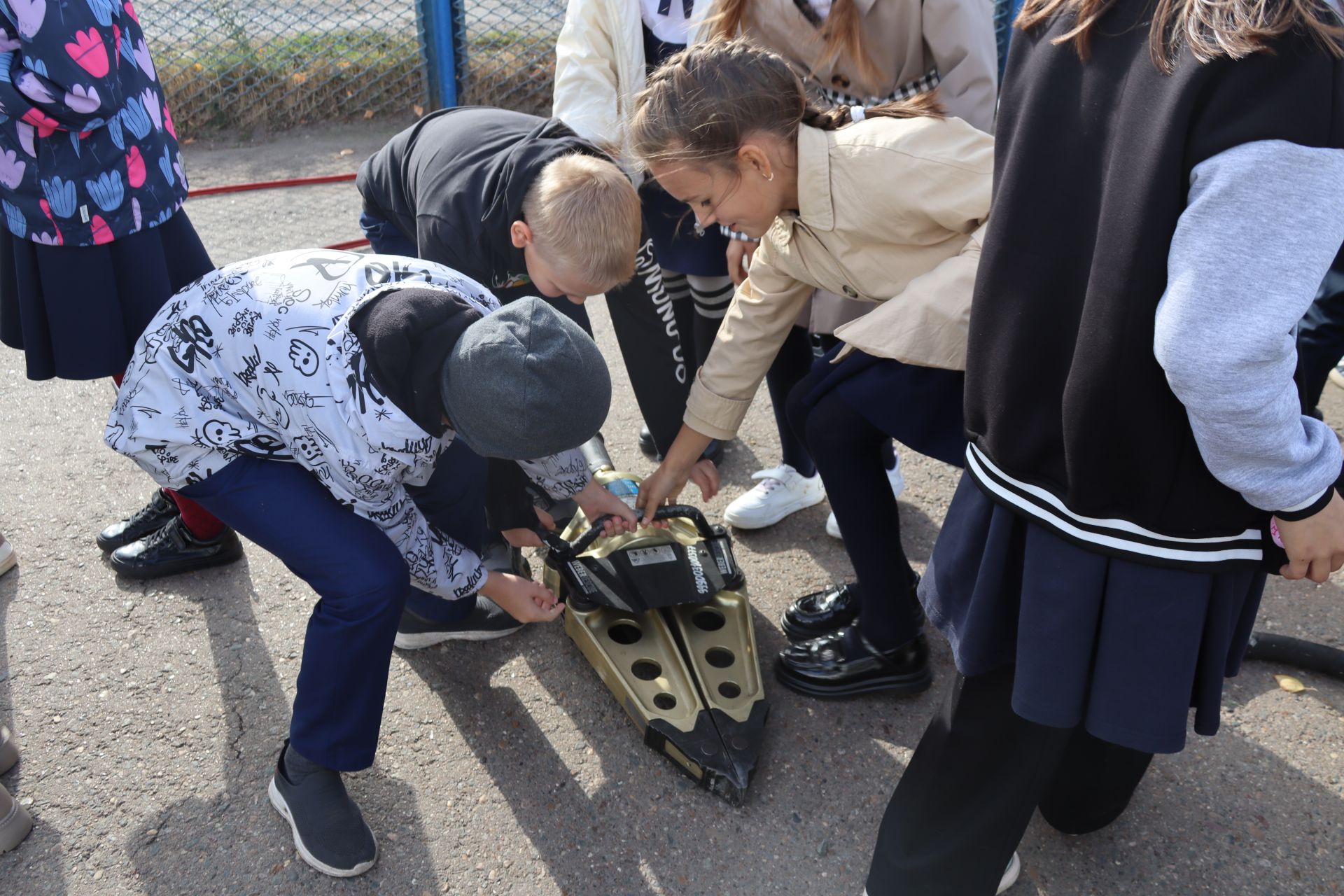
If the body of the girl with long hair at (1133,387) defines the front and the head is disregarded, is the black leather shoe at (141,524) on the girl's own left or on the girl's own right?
on the girl's own left

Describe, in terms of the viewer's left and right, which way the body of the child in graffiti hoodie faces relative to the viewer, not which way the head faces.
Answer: facing the viewer and to the right of the viewer

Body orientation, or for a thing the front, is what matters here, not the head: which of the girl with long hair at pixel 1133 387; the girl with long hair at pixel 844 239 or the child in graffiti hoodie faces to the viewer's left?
the girl with long hair at pixel 844 239

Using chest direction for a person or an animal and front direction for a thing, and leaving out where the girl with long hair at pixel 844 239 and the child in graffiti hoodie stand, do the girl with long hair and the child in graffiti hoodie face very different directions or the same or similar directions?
very different directions

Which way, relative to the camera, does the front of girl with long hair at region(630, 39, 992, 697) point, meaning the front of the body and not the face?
to the viewer's left

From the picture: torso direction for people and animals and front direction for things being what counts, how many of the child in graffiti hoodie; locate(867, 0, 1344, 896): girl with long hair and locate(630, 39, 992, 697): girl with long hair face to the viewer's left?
1
